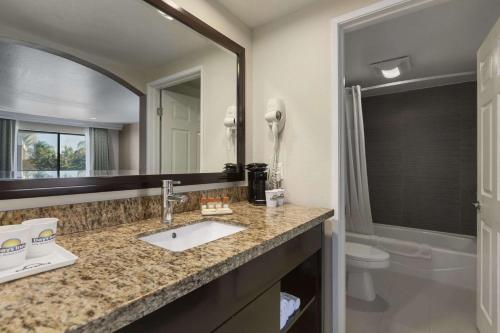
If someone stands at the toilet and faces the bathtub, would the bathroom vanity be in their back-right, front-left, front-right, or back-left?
back-right

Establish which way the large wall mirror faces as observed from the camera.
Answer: facing the viewer and to the right of the viewer

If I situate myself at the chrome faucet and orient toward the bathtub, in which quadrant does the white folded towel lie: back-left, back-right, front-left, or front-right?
front-right

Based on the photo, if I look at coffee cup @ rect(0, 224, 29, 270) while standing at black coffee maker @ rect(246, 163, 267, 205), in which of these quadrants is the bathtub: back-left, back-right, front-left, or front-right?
back-left

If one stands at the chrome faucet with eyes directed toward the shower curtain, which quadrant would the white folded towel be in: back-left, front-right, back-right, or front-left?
front-right

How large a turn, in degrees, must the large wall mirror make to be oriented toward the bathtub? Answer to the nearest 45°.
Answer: approximately 45° to its left

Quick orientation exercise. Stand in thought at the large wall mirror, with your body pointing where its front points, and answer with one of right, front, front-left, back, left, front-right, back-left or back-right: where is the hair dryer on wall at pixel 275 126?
front-left

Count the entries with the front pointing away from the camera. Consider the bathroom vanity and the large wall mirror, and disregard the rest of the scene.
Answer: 0

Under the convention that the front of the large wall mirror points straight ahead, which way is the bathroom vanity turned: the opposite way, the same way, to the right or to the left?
the same way
